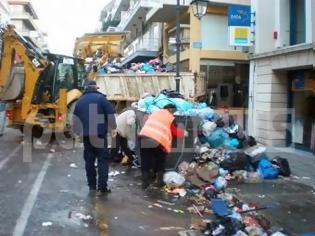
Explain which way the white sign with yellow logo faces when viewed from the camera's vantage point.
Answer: facing the viewer

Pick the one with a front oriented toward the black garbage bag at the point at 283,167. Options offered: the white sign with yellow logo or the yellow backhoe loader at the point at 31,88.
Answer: the white sign with yellow logo

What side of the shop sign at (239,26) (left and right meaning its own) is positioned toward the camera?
front

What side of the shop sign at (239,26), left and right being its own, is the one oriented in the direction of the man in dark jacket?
front

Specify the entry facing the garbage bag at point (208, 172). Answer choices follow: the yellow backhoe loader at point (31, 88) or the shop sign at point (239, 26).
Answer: the shop sign

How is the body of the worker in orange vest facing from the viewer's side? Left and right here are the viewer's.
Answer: facing away from the viewer and to the right of the viewer

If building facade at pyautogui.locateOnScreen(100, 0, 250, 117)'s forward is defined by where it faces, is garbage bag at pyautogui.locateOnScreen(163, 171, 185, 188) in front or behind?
in front

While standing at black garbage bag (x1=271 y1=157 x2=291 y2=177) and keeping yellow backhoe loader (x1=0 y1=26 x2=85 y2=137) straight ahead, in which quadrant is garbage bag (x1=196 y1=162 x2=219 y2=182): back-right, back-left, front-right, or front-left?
front-left

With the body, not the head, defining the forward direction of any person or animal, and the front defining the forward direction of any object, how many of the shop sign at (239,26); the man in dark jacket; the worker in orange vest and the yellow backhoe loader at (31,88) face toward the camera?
1

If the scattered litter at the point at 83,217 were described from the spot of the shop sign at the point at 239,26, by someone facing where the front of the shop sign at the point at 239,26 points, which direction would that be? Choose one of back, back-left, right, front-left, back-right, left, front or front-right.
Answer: front

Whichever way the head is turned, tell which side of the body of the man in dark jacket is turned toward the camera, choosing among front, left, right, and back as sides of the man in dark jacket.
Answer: back

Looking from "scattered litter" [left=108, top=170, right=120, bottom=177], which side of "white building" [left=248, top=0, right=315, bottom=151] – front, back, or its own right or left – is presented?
front

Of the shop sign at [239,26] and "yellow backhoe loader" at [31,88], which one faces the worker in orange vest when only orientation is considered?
the shop sign

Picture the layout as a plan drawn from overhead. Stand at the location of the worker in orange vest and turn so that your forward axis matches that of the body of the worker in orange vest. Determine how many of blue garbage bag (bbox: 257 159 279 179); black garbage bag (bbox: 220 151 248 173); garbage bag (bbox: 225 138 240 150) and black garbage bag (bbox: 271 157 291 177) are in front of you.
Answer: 4

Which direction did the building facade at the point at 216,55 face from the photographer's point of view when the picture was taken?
facing the viewer and to the left of the viewer
